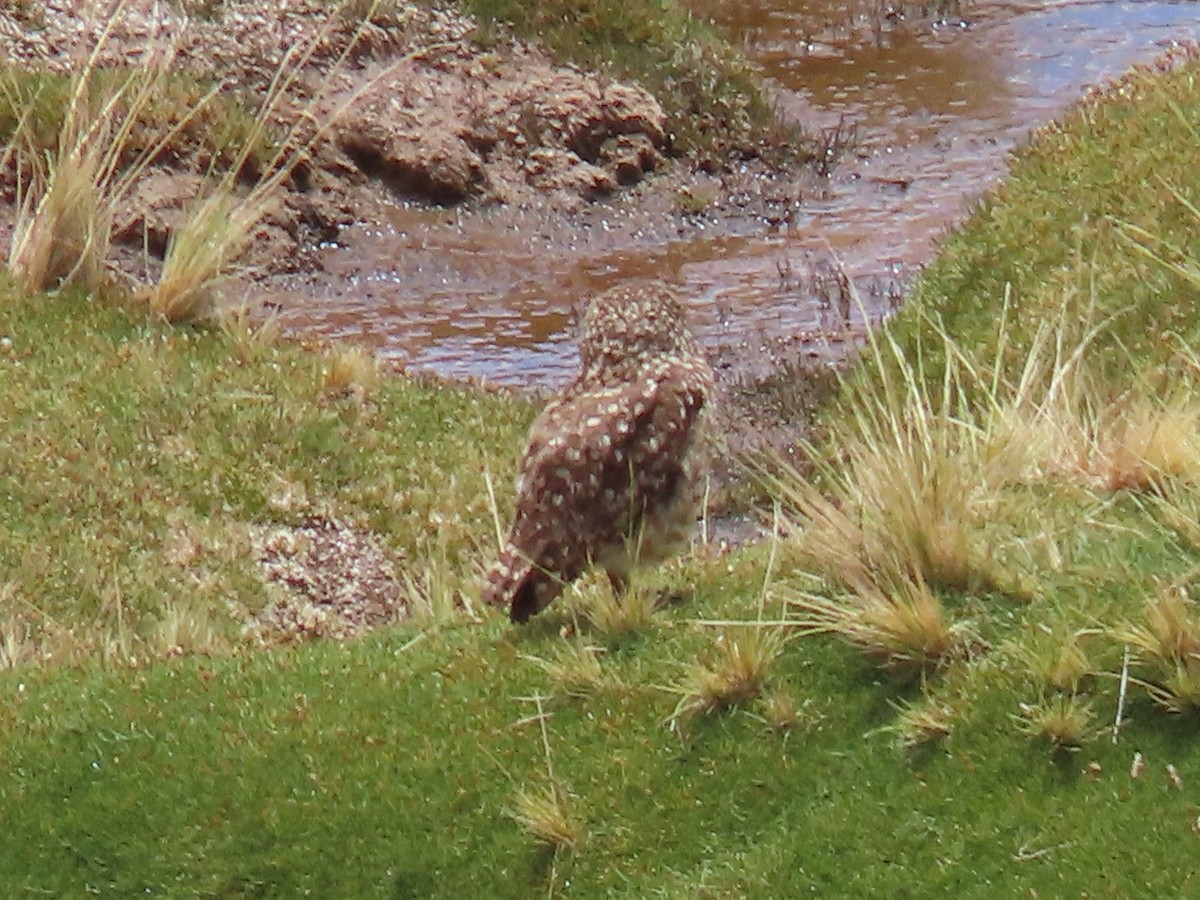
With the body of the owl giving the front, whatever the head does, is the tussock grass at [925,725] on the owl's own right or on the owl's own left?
on the owl's own right

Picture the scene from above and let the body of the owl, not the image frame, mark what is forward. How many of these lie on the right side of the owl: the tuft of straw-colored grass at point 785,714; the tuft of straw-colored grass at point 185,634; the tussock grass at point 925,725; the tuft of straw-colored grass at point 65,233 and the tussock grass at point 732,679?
3

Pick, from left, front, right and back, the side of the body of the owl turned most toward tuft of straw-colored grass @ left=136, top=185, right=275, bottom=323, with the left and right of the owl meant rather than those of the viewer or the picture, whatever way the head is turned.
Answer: left

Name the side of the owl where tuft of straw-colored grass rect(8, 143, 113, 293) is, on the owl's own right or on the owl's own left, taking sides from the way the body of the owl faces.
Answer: on the owl's own left

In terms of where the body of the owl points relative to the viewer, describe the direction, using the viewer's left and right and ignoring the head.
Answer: facing away from the viewer and to the right of the viewer

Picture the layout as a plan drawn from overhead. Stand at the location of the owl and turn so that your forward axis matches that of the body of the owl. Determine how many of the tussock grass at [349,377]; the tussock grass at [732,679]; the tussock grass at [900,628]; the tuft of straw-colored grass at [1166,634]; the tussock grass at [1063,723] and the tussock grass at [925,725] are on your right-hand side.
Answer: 5

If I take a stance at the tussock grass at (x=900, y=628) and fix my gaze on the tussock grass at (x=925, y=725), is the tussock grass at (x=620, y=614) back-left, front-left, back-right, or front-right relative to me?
back-right

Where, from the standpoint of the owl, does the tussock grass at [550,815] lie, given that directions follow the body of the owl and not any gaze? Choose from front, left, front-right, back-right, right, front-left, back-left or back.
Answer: back-right

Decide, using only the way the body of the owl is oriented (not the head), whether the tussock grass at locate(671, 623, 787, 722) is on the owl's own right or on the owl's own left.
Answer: on the owl's own right
